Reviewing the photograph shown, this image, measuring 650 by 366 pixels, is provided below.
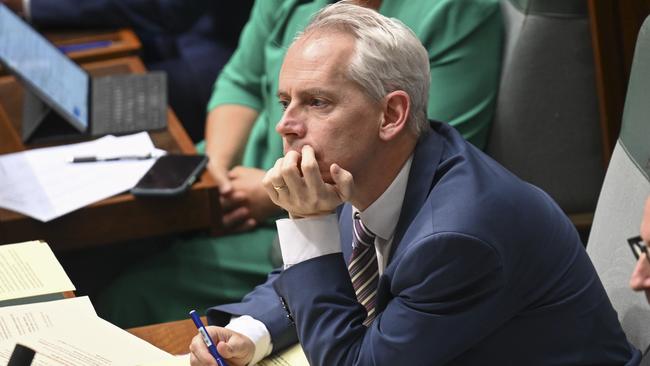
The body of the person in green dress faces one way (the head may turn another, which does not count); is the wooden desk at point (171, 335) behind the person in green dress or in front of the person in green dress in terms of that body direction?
in front

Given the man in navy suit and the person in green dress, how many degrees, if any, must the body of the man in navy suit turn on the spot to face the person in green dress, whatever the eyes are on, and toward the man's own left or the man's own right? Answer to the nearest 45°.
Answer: approximately 90° to the man's own right

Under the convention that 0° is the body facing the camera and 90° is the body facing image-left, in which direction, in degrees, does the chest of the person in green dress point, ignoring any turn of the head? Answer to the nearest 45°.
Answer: approximately 45°

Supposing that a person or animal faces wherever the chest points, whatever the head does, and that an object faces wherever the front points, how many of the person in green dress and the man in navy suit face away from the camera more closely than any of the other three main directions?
0

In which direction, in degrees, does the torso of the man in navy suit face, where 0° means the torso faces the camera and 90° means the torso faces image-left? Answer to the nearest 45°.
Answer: approximately 45°

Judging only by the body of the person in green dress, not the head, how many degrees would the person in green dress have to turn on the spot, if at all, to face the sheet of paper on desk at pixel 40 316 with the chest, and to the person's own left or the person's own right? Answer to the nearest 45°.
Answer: approximately 45° to the person's own left

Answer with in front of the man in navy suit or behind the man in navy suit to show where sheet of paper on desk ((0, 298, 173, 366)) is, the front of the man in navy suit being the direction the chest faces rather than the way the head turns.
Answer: in front
